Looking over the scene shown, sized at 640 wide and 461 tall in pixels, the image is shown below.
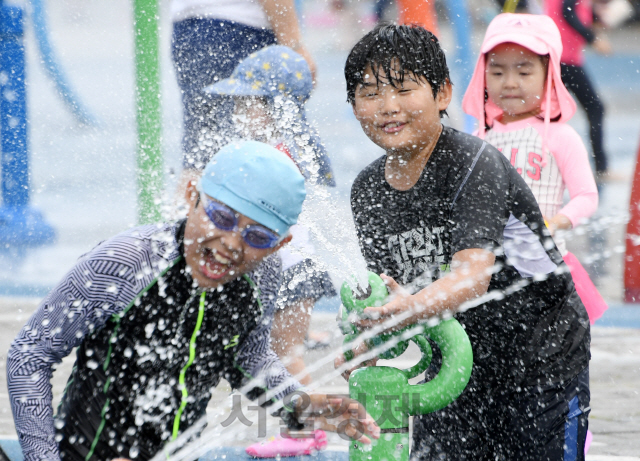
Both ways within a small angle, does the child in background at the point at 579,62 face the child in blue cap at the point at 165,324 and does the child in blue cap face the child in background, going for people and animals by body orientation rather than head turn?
no

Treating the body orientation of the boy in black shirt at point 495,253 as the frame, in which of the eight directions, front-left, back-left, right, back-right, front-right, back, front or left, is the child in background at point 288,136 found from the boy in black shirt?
right

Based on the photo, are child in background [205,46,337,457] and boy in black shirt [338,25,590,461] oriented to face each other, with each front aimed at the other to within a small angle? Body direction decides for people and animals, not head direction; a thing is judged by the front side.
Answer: no

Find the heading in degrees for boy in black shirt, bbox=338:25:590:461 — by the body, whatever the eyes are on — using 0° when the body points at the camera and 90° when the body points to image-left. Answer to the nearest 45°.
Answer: approximately 45°

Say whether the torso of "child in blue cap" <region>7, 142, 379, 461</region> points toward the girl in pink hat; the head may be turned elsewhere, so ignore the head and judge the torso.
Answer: no

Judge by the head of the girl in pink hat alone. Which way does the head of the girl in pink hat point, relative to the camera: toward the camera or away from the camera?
toward the camera

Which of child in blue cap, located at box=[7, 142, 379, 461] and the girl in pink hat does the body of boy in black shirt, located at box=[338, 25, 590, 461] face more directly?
the child in blue cap

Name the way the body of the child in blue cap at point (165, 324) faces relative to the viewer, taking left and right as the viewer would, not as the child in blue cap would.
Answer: facing the viewer and to the right of the viewer

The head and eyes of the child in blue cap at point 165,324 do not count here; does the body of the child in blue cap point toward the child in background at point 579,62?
no

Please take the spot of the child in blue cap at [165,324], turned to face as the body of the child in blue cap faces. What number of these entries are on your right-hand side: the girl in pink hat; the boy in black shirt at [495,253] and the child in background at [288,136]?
0

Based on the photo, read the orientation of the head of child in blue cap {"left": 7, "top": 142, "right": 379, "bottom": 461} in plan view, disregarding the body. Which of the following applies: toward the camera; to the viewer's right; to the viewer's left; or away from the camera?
toward the camera

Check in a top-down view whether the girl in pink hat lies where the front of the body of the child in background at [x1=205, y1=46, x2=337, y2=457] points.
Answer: no
